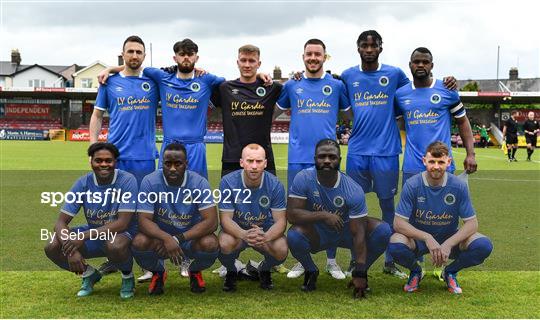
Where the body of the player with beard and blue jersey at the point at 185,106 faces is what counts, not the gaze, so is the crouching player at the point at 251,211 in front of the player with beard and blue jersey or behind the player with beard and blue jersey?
in front

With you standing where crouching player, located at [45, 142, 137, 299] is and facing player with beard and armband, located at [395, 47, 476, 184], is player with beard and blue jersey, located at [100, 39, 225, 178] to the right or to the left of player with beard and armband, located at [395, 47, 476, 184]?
left

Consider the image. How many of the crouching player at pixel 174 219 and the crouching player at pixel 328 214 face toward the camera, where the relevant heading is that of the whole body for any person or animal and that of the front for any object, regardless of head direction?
2

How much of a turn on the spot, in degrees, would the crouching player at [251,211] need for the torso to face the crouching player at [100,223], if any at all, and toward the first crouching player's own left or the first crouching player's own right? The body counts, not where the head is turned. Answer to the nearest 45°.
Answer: approximately 90° to the first crouching player's own right

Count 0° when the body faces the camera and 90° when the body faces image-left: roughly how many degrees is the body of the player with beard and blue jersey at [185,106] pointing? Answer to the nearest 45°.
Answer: approximately 0°

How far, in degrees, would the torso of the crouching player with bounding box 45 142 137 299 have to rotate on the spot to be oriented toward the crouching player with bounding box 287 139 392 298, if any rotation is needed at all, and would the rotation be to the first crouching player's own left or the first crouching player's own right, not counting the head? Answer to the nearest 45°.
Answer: approximately 90° to the first crouching player's own left

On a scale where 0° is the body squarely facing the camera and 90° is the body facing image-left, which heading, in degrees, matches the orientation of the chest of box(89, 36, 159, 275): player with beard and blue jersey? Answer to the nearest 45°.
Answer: approximately 0°

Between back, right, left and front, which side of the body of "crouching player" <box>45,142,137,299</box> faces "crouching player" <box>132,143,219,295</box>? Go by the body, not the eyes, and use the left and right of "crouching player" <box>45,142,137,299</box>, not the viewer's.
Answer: left
